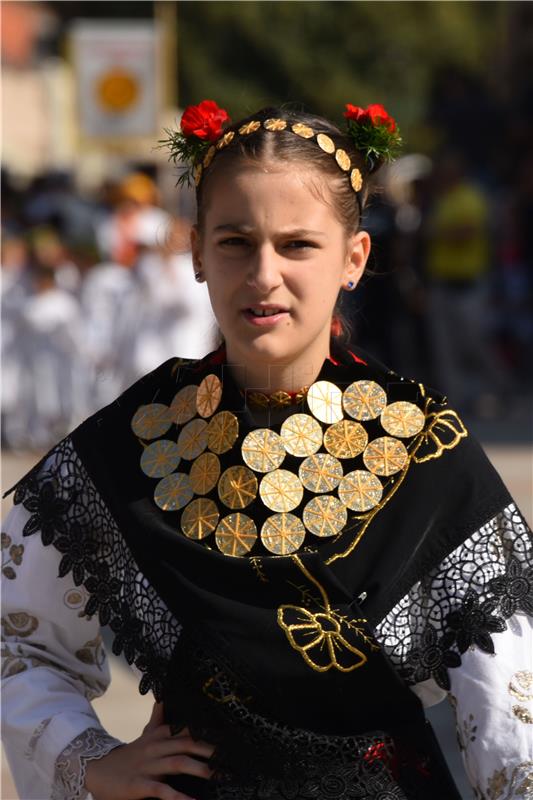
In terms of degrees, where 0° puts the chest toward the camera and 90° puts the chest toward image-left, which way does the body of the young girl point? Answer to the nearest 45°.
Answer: approximately 0°
